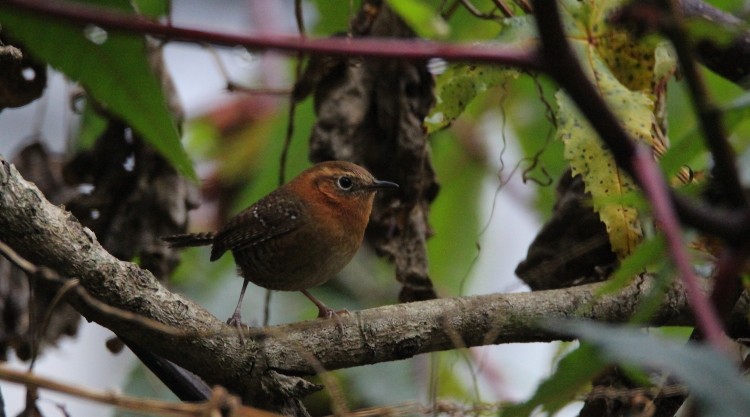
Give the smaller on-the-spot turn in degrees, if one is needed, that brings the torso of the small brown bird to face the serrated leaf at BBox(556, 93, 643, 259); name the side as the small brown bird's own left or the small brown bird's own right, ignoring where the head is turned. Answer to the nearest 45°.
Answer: approximately 45° to the small brown bird's own right

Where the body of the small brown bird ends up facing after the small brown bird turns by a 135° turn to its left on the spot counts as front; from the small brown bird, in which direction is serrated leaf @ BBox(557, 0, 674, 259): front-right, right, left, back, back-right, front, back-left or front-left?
back

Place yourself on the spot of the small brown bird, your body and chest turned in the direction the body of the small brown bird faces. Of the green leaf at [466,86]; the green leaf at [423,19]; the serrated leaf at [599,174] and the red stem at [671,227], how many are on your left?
0

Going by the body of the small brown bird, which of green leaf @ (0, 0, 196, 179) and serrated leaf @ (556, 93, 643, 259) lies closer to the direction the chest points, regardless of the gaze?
the serrated leaf

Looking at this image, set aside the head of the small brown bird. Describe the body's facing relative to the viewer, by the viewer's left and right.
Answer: facing to the right of the viewer

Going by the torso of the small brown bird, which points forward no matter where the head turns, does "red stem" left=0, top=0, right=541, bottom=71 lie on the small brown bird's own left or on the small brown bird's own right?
on the small brown bird's own right

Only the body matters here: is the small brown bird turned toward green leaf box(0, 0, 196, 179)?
no
